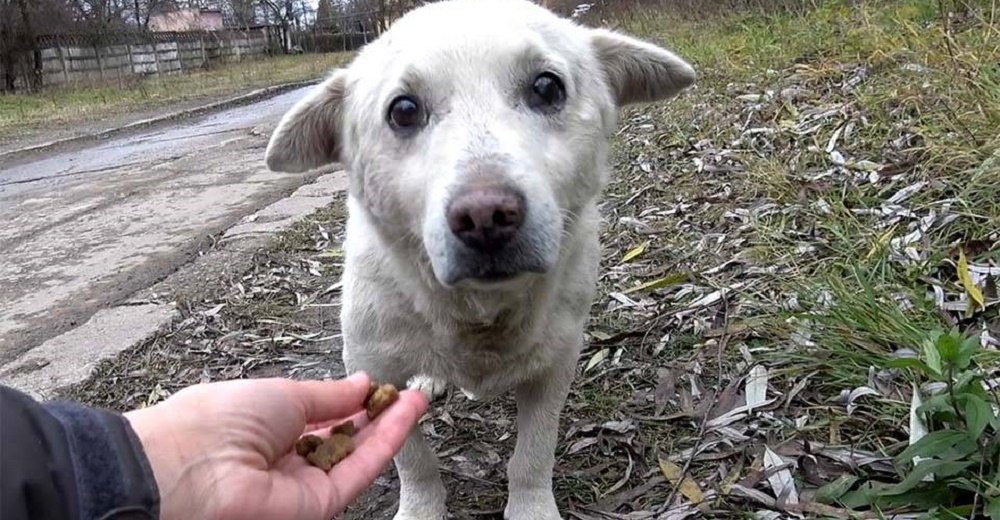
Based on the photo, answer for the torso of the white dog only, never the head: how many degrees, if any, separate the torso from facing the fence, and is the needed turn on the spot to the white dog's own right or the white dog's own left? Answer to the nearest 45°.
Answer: approximately 135° to the white dog's own right

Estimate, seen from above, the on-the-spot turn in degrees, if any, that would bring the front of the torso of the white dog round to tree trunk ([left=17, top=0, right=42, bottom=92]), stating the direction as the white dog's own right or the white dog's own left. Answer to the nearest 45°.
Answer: approximately 135° to the white dog's own right

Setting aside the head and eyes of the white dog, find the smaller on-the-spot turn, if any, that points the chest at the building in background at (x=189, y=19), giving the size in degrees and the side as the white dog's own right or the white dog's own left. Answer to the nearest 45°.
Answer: approximately 180°

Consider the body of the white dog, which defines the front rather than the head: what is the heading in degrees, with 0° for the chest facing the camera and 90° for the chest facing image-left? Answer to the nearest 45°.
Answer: approximately 0°
